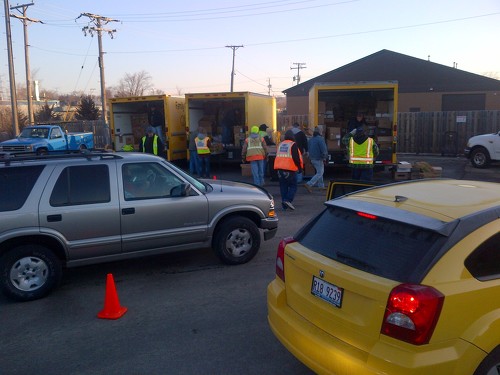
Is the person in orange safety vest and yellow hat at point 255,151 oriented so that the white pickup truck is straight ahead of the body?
no

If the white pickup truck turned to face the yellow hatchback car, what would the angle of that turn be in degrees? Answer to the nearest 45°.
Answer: approximately 90° to its left

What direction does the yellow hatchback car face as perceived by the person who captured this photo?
facing away from the viewer and to the right of the viewer

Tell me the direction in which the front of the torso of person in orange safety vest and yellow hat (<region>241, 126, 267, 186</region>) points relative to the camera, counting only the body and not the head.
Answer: away from the camera

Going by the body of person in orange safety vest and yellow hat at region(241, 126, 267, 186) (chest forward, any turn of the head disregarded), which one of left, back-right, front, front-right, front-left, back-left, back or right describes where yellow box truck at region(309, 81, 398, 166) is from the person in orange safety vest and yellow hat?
front-right

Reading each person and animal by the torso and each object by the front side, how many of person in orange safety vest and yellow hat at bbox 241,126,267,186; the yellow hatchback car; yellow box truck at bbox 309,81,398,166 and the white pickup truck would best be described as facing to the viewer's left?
1

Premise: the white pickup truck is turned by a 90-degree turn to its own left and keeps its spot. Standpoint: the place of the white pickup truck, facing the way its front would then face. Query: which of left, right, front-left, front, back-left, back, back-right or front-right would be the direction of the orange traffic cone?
front

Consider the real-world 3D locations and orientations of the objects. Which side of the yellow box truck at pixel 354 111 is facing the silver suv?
back

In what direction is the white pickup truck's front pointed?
to the viewer's left

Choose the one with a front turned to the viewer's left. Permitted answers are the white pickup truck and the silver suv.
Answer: the white pickup truck

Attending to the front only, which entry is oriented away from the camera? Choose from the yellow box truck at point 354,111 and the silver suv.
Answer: the yellow box truck

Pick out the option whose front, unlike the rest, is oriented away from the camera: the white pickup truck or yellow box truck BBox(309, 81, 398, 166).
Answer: the yellow box truck

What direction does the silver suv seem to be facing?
to the viewer's right

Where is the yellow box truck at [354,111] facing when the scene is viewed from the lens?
facing away from the viewer

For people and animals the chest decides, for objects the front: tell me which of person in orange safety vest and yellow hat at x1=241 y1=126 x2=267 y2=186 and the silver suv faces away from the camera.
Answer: the person in orange safety vest and yellow hat
